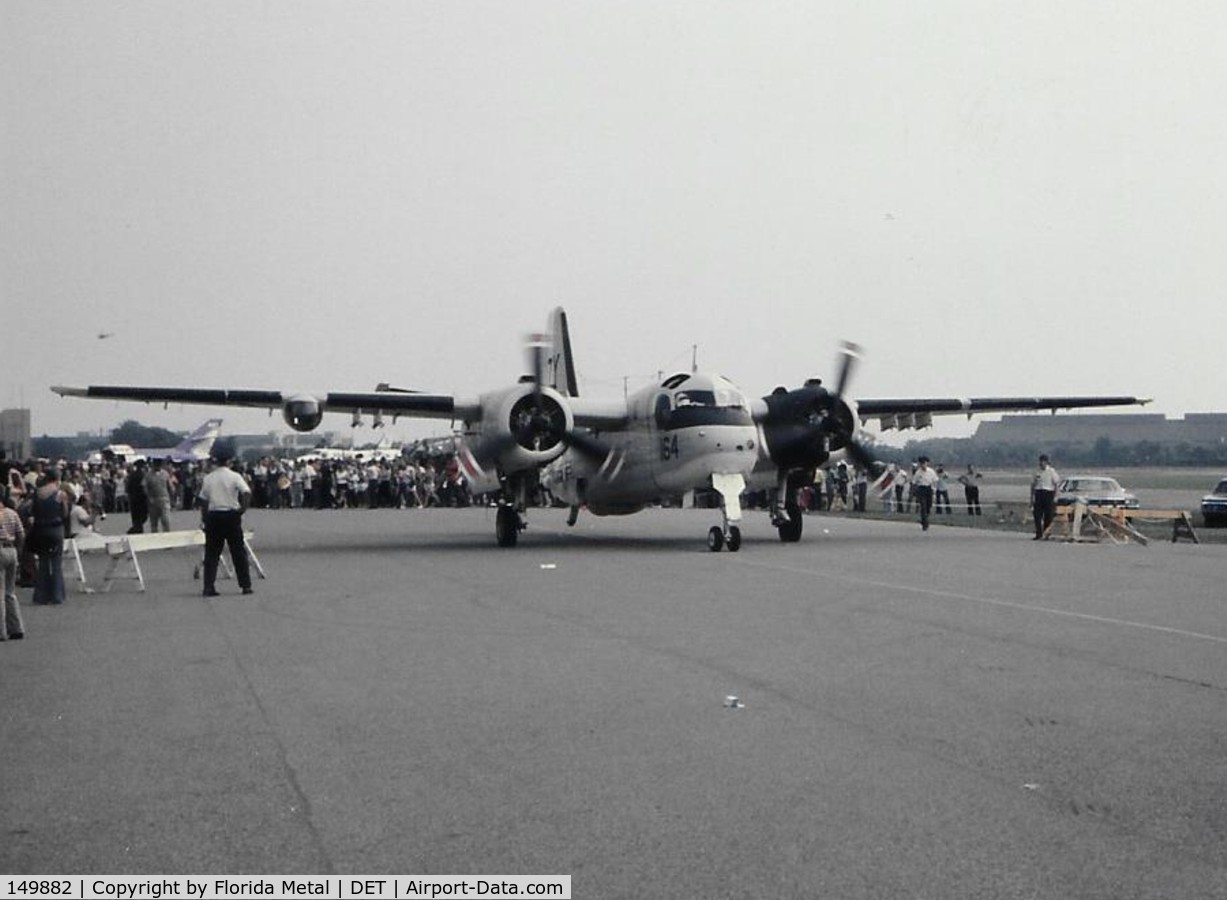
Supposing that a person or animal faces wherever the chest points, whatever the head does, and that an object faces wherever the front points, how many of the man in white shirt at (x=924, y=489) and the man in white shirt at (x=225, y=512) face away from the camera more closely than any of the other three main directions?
1

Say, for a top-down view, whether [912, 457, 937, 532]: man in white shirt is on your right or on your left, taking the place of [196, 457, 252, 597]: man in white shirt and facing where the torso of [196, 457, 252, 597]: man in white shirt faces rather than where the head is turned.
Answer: on your right

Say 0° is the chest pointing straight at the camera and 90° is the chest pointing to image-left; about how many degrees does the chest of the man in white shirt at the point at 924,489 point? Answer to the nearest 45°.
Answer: approximately 0°

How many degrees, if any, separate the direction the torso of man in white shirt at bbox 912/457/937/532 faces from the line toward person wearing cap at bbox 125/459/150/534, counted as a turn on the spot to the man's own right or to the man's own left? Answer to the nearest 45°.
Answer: approximately 90° to the man's own right

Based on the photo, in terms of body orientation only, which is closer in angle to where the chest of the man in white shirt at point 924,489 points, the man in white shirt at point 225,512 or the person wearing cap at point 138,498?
the man in white shirt

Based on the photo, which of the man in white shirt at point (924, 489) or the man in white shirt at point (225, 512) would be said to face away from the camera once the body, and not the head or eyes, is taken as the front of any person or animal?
the man in white shirt at point (225, 512)

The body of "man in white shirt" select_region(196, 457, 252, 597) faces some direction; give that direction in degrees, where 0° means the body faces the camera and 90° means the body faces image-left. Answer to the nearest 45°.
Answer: approximately 180°

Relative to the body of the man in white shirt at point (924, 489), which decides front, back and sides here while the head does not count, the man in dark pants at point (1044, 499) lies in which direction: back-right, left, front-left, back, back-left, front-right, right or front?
front-left

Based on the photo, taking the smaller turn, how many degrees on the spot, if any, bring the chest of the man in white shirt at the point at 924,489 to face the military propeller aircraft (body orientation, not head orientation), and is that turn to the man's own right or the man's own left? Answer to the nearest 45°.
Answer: approximately 45° to the man's own right

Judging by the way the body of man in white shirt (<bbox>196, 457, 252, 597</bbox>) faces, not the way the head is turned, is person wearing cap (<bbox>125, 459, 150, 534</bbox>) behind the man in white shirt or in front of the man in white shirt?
in front
